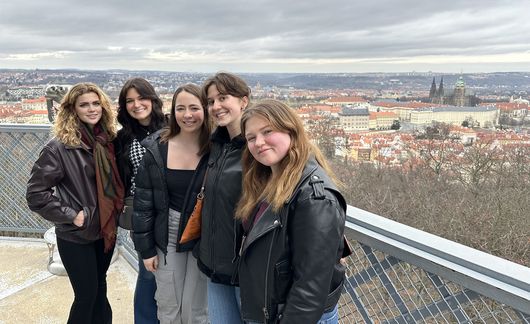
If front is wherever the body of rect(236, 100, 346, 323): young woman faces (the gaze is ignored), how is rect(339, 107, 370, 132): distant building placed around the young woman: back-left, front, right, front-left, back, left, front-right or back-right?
back-right

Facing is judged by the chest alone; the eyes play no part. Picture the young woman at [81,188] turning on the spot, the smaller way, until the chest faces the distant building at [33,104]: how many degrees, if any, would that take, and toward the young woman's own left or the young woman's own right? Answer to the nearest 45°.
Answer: approximately 135° to the young woman's own left

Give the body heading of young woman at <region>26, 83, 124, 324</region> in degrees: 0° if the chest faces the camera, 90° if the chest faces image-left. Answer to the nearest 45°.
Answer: approximately 315°

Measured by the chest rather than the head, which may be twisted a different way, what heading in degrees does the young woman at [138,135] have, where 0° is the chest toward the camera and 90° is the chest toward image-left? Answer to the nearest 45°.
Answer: approximately 0°

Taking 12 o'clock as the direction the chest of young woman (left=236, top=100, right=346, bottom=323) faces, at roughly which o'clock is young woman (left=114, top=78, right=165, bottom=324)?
young woman (left=114, top=78, right=165, bottom=324) is roughly at 3 o'clock from young woman (left=236, top=100, right=346, bottom=323).

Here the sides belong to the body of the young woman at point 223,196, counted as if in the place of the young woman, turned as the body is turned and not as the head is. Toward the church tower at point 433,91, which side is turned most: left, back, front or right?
back
